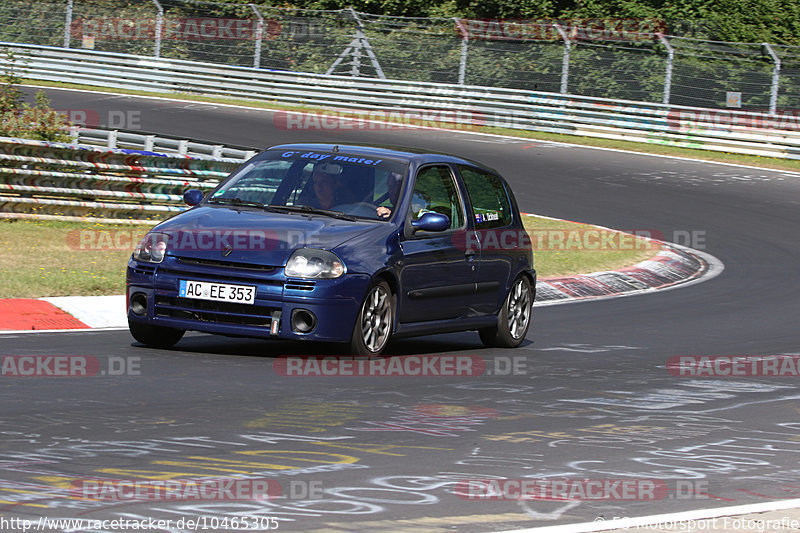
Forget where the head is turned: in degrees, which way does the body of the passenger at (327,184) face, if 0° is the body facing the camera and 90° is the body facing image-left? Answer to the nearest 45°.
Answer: approximately 45°

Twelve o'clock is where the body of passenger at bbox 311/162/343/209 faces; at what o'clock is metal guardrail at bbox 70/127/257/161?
The metal guardrail is roughly at 4 o'clock from the passenger.

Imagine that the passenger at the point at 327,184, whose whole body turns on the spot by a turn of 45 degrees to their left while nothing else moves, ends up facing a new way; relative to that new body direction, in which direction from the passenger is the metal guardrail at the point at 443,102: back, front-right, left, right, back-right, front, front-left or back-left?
back

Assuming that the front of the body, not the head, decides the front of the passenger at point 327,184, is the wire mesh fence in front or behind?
behind

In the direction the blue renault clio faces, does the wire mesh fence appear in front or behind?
behind

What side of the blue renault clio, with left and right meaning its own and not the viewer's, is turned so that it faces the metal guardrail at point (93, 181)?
right

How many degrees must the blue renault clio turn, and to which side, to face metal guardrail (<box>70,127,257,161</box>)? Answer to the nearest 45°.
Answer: approximately 135° to its right
